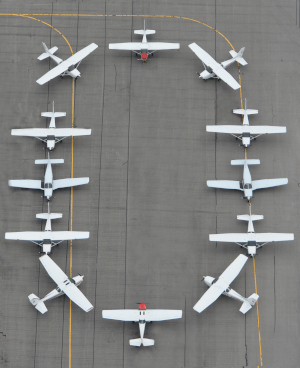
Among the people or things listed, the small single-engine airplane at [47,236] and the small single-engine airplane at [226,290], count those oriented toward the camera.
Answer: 1

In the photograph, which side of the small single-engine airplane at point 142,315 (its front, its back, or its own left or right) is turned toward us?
back

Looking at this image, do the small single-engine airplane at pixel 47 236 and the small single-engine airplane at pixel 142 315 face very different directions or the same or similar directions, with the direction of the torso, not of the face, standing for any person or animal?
very different directions

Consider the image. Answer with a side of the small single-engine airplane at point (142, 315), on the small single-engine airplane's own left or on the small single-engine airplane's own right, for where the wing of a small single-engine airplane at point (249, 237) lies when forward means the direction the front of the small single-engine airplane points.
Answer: on the small single-engine airplane's own right

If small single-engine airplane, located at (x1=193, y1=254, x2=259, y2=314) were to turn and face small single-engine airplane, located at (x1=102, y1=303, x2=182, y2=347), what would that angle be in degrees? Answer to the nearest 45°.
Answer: approximately 45° to its left

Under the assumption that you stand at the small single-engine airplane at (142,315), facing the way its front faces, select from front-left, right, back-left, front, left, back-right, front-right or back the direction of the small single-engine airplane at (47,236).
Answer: left

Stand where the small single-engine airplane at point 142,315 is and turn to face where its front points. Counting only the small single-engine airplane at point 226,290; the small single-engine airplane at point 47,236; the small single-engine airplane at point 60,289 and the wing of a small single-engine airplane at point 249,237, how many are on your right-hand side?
2

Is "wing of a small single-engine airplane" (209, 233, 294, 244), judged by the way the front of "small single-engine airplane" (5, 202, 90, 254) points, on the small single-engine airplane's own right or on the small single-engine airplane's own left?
on the small single-engine airplane's own left

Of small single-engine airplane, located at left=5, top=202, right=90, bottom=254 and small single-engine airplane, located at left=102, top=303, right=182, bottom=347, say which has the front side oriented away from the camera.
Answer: small single-engine airplane, located at left=102, top=303, right=182, bottom=347

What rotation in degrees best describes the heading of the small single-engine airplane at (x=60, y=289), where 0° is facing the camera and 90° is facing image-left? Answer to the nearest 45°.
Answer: approximately 225°

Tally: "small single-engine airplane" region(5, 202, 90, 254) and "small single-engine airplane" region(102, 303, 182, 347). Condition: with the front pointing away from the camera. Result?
1

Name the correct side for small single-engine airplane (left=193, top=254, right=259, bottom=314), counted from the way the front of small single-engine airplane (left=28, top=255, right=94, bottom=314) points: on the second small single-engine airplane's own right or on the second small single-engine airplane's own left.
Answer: on the second small single-engine airplane's own right

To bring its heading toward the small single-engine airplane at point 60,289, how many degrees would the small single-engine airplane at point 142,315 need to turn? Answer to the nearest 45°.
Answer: approximately 90° to its left

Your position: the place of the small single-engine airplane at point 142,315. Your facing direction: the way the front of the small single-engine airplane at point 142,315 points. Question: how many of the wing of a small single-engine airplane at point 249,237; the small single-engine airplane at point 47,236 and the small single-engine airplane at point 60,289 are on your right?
1

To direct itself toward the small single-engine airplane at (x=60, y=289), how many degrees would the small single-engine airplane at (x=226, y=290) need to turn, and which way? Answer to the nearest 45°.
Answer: approximately 45° to its left

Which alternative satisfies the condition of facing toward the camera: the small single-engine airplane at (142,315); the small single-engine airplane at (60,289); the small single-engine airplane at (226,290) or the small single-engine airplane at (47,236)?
the small single-engine airplane at (47,236)

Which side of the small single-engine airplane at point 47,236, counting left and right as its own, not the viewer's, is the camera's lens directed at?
front
